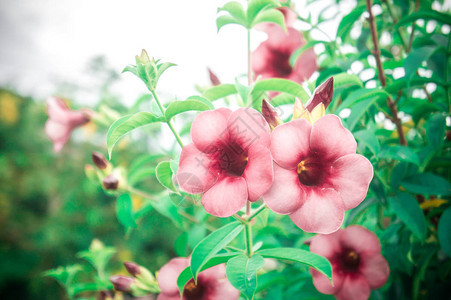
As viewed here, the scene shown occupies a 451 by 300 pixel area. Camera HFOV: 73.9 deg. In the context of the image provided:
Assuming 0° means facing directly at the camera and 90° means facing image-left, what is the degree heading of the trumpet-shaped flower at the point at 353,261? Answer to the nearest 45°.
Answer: approximately 0°
